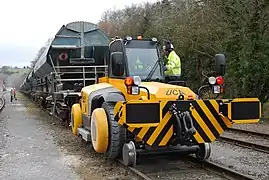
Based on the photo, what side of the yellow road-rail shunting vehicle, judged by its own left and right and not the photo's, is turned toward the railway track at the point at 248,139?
left

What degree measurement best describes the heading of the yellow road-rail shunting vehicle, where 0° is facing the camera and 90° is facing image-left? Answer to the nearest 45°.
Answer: approximately 315°

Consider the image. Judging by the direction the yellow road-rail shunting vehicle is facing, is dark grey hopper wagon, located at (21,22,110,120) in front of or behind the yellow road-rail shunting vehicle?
behind
